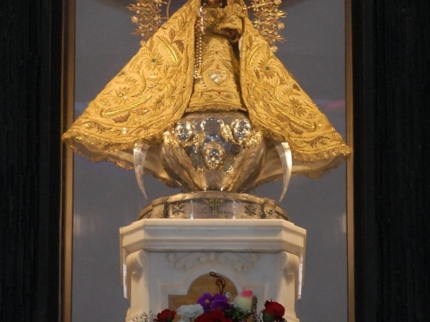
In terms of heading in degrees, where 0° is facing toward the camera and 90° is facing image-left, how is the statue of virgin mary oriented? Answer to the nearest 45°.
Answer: approximately 0°

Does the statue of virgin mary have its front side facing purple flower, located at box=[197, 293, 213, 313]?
yes
